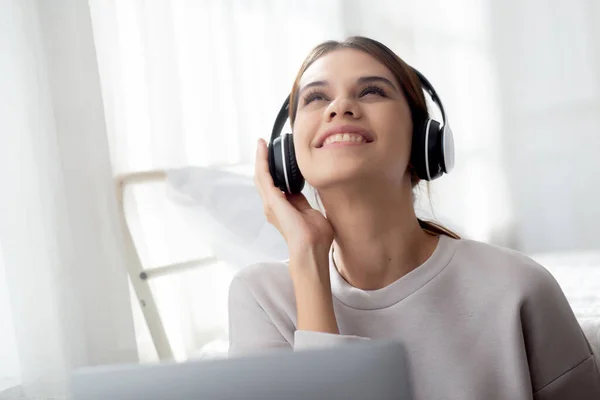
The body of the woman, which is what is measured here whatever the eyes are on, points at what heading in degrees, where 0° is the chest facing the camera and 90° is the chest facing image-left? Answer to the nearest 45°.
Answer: approximately 45°

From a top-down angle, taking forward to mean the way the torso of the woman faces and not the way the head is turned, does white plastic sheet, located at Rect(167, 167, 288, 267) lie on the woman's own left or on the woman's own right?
on the woman's own right
